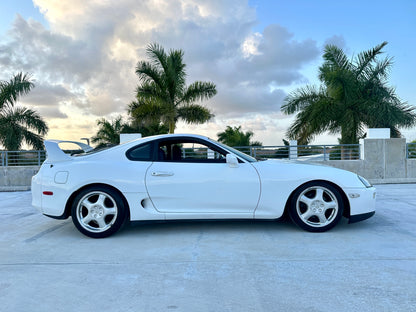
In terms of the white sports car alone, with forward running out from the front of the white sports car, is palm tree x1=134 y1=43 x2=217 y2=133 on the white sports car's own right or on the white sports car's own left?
on the white sports car's own left

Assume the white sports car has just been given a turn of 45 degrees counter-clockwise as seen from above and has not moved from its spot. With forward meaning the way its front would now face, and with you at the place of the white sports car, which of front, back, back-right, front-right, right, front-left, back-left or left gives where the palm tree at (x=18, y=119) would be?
left

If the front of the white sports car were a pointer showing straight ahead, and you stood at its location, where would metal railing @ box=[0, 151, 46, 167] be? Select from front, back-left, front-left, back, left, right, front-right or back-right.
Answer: back-left

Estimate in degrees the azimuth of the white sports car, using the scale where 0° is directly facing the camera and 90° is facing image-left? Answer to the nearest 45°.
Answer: approximately 270°

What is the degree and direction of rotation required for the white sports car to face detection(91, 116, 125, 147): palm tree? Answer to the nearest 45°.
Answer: approximately 90° to its left

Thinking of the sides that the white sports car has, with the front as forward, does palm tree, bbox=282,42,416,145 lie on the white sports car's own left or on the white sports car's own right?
on the white sports car's own left

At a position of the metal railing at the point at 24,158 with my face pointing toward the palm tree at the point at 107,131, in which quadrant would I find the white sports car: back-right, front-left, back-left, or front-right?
back-right

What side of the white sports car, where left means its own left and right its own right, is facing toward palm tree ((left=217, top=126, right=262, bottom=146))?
left
